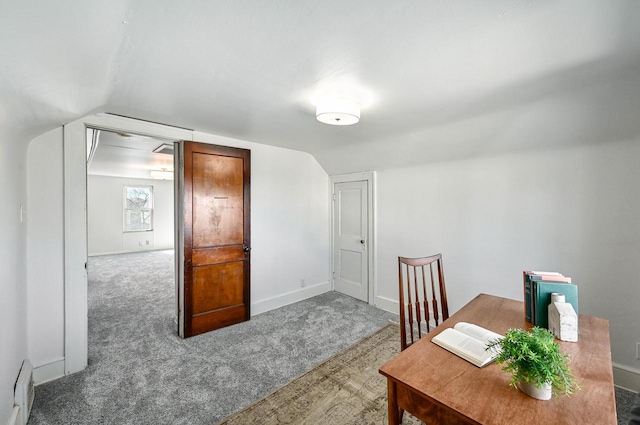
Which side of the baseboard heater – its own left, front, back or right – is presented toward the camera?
right

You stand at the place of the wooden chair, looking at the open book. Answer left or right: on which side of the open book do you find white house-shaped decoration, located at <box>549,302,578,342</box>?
left

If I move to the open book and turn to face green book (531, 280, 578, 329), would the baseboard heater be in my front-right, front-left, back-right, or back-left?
back-left

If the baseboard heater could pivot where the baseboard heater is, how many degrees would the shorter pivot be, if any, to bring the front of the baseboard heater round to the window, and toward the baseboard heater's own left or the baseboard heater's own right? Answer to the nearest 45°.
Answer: approximately 90° to the baseboard heater's own left

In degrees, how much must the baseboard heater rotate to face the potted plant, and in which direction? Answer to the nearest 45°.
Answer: approximately 45° to its right
